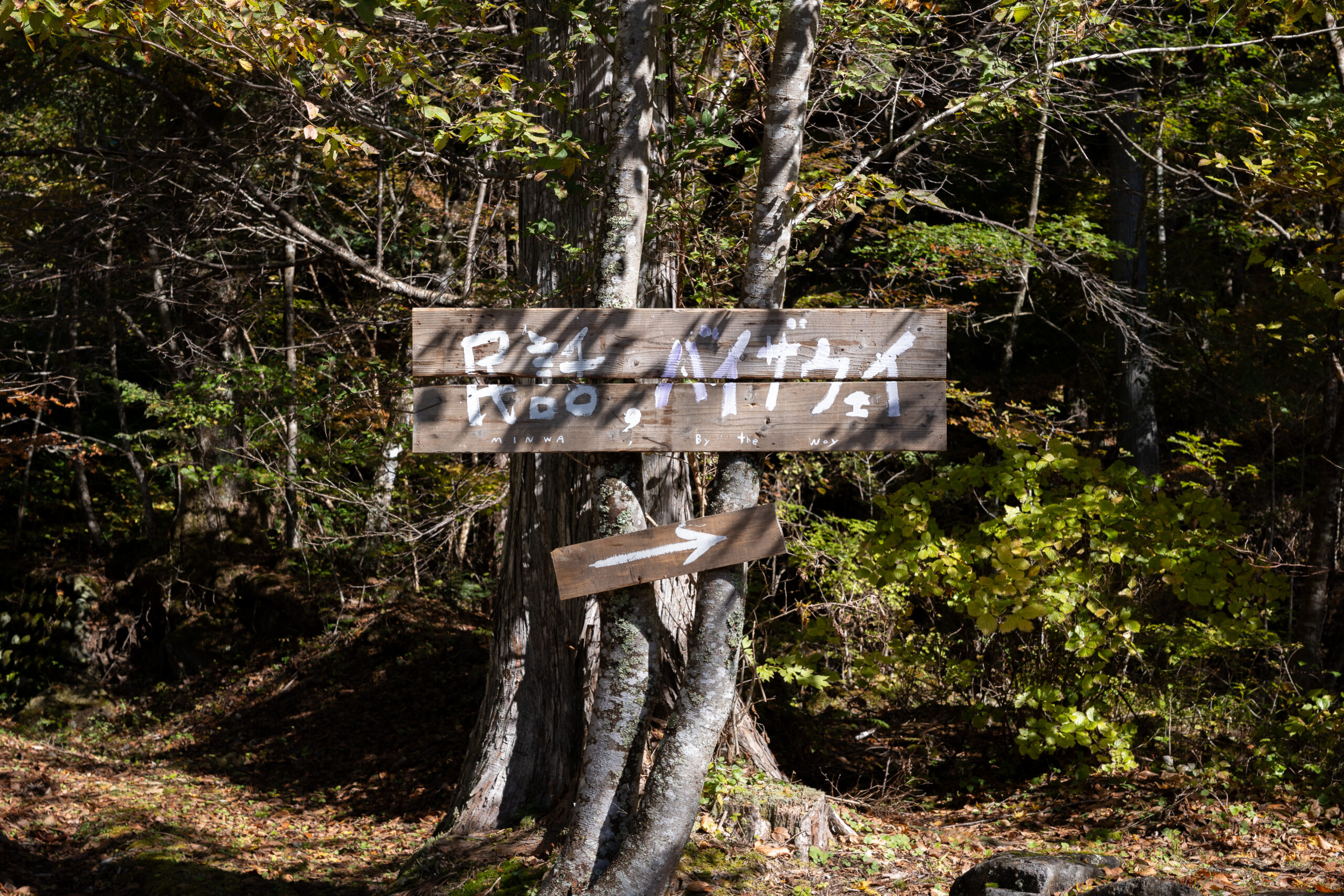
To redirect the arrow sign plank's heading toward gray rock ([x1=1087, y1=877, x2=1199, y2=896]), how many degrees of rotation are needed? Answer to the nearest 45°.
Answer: approximately 90° to its left

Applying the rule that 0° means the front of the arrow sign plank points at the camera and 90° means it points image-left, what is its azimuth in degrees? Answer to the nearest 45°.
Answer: approximately 0°

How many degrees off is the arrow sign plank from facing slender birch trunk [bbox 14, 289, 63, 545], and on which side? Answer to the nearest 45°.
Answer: approximately 135° to its right

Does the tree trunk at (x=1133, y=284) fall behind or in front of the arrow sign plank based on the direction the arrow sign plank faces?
behind

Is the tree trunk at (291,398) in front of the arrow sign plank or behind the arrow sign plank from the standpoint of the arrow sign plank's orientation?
behind

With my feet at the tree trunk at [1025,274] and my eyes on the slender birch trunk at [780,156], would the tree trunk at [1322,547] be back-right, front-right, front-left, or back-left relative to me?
front-left

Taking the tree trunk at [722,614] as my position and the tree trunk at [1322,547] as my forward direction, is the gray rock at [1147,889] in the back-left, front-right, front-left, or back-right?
front-right

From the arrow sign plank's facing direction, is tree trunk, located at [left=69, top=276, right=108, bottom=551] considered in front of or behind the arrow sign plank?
behind
